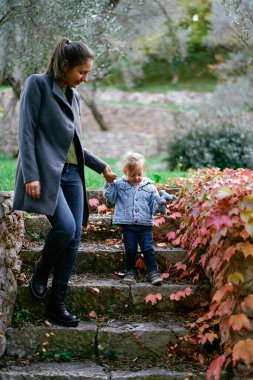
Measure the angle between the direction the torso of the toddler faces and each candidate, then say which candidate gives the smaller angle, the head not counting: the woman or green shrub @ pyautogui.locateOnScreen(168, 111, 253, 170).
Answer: the woman

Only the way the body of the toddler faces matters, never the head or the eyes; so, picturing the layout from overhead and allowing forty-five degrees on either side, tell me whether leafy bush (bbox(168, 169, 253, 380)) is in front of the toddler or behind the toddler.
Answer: in front

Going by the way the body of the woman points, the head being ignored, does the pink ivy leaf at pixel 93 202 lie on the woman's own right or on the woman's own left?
on the woman's own left

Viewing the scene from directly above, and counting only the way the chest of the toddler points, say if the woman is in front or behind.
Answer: in front

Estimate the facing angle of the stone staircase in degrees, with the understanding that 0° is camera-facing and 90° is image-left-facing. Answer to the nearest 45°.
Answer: approximately 0°

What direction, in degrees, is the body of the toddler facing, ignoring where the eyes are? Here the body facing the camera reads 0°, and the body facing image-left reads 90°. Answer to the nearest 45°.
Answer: approximately 0°

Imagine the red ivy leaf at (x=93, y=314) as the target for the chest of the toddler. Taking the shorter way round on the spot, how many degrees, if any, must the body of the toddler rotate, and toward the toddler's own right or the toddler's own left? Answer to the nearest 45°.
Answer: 0° — they already face it
